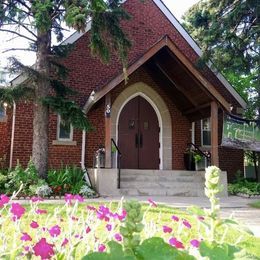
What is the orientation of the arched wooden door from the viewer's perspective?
toward the camera

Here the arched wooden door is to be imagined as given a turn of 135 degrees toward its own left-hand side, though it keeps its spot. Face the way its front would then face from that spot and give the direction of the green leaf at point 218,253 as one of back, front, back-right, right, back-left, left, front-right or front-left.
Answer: back-right

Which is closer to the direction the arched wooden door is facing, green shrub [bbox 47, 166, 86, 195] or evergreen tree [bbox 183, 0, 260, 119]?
the green shrub

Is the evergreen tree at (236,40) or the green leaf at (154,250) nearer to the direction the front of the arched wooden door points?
the green leaf

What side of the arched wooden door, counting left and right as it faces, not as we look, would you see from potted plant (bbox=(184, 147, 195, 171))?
left

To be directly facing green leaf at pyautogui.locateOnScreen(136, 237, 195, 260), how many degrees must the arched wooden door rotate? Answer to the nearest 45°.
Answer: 0° — it already faces it

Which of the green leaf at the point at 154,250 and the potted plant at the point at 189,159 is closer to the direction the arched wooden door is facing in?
the green leaf

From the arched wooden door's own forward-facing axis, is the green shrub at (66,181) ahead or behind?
ahead

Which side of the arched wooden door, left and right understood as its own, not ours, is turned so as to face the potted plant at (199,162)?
left

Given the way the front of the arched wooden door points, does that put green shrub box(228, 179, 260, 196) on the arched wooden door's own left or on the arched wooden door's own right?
on the arched wooden door's own left

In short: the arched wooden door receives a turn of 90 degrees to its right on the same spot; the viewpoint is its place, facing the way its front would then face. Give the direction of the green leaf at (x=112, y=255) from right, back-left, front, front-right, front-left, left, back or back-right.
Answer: left

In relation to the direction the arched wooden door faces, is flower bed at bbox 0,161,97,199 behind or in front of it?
in front
